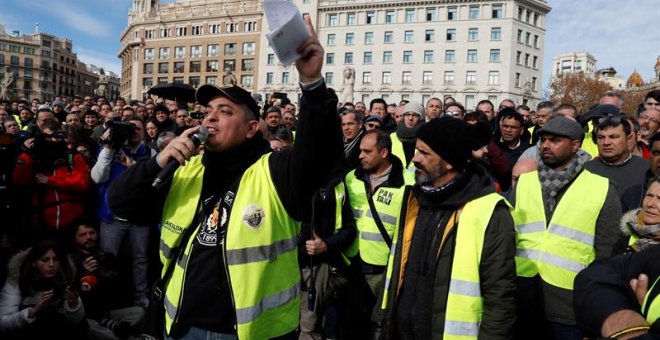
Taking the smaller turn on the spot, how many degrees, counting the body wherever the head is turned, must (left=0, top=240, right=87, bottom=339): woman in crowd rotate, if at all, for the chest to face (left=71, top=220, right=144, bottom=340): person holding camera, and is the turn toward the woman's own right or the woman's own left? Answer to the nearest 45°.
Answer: approximately 90° to the woman's own left

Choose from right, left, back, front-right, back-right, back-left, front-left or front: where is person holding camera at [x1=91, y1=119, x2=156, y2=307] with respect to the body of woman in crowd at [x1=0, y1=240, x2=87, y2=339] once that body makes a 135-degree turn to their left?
front-right

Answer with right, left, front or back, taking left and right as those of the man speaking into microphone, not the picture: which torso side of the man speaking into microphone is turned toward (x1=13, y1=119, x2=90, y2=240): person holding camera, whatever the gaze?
right

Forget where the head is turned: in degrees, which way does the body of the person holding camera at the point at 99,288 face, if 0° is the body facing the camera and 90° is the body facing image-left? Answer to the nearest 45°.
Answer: approximately 315°

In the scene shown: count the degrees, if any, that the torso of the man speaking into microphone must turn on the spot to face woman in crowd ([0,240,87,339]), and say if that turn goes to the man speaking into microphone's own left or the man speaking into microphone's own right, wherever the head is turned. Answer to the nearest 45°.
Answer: approximately 90° to the man speaking into microphone's own right

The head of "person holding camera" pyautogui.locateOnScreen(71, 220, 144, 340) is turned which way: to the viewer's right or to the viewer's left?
to the viewer's right

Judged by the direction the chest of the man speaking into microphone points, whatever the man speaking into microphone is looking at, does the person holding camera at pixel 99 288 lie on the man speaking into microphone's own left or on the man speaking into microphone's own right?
on the man speaking into microphone's own right
